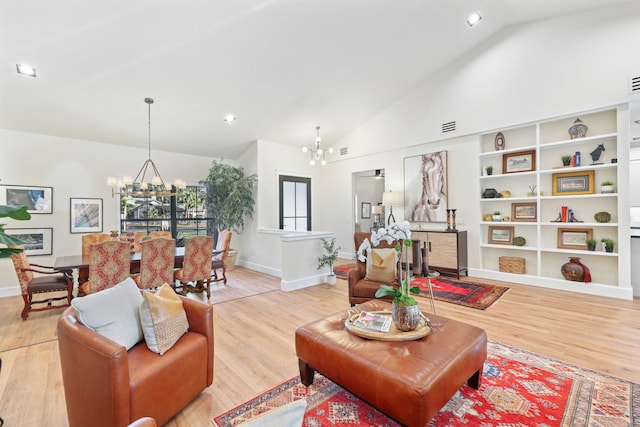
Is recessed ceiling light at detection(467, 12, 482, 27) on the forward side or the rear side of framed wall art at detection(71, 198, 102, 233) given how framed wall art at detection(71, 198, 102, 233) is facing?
on the forward side

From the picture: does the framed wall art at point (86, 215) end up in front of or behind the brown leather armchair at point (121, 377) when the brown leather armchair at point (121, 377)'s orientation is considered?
behind

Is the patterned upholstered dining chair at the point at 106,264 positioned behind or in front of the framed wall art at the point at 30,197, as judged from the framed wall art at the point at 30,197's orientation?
in front

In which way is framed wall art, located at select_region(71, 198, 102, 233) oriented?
toward the camera

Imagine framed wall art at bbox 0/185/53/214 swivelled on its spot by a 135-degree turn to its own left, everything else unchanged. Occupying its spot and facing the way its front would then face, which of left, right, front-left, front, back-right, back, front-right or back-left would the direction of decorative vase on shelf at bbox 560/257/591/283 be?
right

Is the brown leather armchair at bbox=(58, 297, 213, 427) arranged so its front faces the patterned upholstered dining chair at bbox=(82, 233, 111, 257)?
no

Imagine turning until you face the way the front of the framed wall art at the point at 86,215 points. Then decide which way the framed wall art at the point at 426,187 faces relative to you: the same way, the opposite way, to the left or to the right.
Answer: to the right

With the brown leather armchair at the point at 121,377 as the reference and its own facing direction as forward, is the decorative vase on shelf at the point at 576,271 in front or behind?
in front

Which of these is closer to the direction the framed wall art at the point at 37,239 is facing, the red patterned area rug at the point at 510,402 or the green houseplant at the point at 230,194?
the red patterned area rug

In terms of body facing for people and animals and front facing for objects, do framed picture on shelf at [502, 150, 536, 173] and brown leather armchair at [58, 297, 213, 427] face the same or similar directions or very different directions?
very different directions

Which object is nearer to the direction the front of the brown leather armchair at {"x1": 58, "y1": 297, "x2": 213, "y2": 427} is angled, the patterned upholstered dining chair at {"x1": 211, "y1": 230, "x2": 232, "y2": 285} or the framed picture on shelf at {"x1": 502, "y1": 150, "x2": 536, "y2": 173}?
the framed picture on shelf

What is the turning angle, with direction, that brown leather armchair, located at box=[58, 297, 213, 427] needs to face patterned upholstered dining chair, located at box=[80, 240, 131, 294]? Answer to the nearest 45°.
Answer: approximately 135° to its left

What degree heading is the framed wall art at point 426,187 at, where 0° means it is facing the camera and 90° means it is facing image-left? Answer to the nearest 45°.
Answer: approximately 45°

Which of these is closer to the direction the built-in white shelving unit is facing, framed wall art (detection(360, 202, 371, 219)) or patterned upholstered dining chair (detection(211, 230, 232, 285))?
the patterned upholstered dining chair

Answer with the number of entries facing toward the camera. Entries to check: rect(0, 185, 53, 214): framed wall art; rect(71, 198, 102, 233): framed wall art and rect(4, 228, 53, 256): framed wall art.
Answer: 3

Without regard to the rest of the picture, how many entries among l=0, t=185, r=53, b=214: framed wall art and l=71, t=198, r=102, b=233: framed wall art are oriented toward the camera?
2
